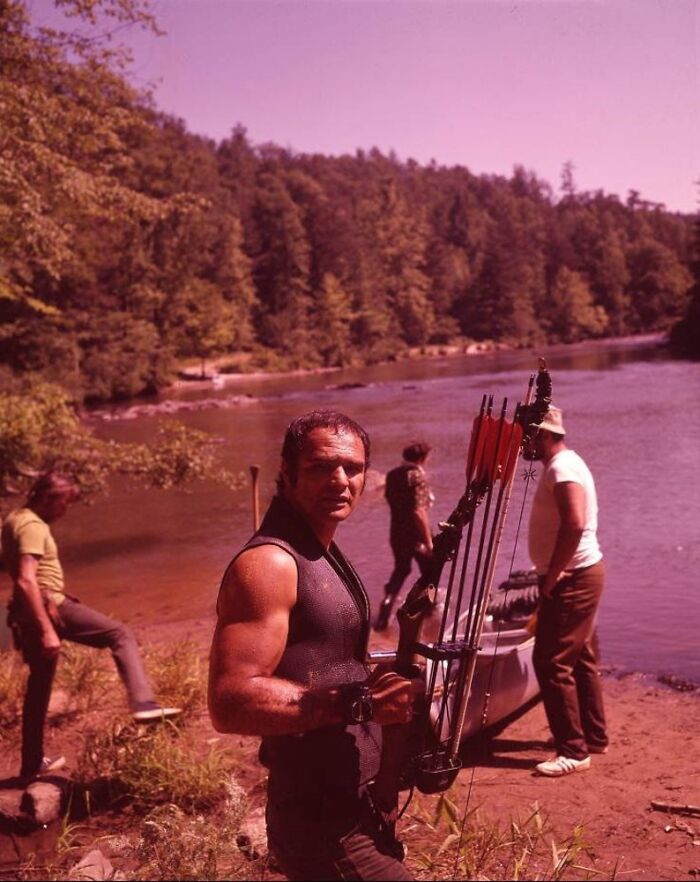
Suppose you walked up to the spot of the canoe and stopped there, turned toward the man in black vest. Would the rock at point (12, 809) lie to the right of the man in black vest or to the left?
right

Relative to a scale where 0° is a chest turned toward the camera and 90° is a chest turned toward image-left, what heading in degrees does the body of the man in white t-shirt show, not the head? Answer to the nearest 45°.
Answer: approximately 90°

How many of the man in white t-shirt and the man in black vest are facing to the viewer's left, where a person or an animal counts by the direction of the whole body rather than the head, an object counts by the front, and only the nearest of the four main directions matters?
1

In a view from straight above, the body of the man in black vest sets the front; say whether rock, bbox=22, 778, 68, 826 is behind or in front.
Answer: behind

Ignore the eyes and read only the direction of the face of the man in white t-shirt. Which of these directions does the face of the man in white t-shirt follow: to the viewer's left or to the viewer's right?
to the viewer's left

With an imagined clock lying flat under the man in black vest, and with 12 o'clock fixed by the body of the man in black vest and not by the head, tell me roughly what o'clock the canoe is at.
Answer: The canoe is roughly at 8 o'clock from the man in black vest.

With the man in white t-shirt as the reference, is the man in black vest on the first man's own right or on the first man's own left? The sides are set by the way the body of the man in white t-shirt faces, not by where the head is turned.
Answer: on the first man's own left

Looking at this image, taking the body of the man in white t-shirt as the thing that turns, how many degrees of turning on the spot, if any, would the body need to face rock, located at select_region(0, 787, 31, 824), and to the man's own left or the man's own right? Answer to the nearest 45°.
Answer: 0° — they already face it

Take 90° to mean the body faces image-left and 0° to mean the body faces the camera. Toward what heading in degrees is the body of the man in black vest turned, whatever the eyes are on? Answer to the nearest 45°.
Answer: approximately 315°
